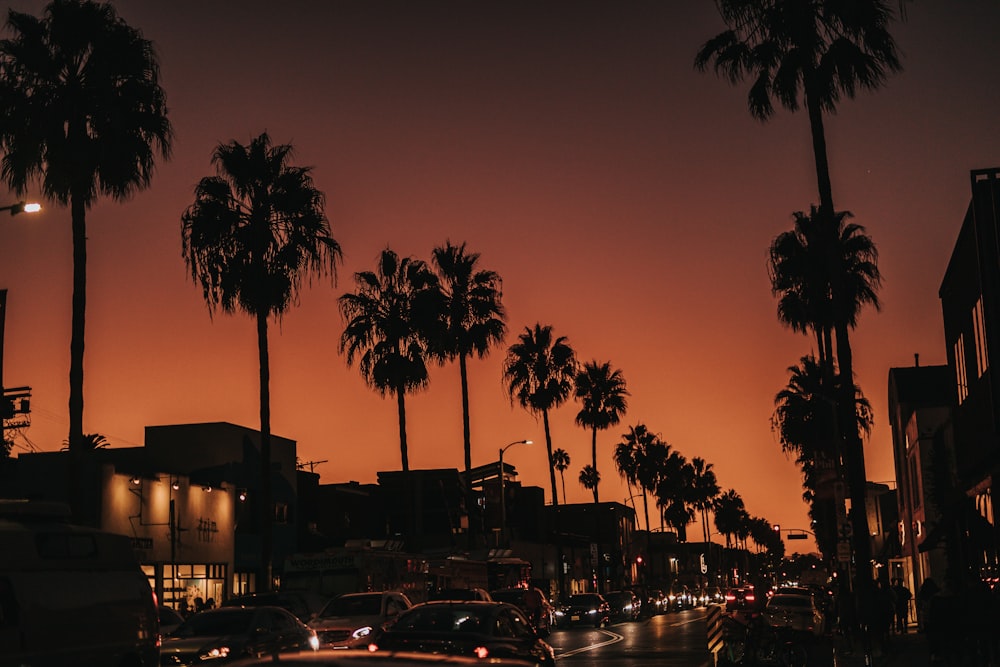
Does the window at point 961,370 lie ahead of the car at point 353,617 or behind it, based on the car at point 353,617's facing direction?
behind

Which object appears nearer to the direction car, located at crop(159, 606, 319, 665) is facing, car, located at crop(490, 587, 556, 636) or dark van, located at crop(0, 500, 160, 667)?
the dark van

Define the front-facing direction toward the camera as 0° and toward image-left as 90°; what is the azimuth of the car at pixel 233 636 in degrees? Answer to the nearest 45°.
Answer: approximately 45°

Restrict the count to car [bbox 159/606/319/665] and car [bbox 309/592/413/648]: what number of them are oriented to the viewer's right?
0

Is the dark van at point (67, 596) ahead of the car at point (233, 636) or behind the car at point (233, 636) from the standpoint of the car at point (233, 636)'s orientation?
ahead

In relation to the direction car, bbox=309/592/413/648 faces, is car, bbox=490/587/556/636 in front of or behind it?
behind

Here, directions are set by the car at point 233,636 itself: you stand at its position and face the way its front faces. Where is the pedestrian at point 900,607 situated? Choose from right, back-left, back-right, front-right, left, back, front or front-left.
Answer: back
